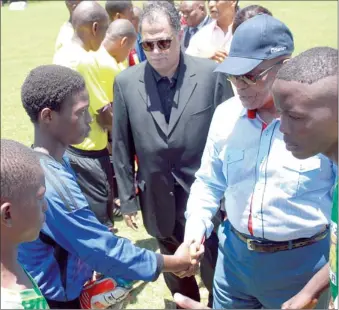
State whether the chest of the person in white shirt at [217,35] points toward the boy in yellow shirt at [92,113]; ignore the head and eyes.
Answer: no

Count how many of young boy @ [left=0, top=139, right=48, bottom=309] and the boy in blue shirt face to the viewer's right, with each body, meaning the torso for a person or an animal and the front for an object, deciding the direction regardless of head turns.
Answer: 2

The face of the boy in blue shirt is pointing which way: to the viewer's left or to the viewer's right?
to the viewer's right

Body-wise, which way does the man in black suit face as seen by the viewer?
toward the camera

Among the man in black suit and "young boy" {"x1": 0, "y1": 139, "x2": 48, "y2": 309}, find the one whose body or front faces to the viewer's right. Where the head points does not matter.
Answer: the young boy

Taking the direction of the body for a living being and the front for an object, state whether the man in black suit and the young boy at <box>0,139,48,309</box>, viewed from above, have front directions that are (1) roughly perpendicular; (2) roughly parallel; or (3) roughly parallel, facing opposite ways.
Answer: roughly perpendicular

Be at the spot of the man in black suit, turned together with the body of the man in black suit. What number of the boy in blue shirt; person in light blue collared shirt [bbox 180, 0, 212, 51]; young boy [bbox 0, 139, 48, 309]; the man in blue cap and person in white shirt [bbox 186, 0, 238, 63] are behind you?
2

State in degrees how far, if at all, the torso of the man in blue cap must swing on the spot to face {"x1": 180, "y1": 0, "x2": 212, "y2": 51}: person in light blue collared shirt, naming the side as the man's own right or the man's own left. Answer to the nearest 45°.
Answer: approximately 135° to the man's own right

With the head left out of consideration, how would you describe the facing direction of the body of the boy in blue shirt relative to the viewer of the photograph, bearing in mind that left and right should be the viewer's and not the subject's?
facing to the right of the viewer

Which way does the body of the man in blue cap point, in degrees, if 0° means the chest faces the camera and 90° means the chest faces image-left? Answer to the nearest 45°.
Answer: approximately 45°

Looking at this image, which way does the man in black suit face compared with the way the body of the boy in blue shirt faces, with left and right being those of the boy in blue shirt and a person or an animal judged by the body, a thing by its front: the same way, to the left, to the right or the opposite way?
to the right

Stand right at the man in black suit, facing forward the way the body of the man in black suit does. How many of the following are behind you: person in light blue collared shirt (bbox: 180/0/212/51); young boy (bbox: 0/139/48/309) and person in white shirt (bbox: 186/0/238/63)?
2

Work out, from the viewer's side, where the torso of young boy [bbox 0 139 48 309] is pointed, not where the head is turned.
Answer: to the viewer's right

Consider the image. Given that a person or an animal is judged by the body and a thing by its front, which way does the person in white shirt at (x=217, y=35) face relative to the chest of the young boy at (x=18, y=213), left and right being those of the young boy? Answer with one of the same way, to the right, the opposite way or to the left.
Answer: to the right

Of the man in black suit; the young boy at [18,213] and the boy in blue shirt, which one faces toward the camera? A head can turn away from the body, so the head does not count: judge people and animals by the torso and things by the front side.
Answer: the man in black suit

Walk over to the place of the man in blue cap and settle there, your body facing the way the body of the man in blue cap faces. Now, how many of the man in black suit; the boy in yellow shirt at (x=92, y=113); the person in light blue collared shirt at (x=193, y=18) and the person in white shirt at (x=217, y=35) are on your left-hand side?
0

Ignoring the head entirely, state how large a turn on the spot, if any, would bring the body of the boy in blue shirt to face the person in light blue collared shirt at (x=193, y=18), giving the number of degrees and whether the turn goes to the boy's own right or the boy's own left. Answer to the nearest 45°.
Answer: approximately 90° to the boy's own left

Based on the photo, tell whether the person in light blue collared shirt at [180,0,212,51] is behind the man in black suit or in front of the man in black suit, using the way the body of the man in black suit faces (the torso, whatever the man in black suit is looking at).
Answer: behind

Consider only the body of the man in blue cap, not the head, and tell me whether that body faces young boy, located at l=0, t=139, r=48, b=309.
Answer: yes

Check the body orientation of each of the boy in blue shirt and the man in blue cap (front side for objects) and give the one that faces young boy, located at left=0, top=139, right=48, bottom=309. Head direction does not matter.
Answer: the man in blue cap

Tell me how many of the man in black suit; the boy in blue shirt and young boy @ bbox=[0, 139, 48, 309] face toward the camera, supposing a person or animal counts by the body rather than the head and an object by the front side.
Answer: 1

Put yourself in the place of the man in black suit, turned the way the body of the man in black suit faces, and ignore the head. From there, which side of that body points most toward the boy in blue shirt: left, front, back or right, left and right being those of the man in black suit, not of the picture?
front
